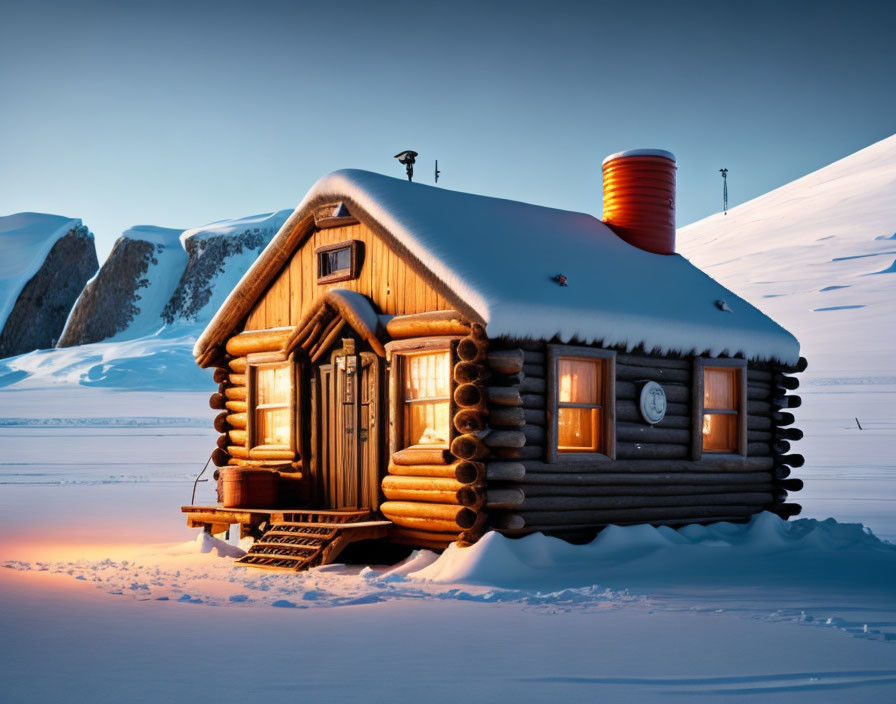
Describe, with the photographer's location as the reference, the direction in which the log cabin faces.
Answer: facing the viewer and to the left of the viewer
